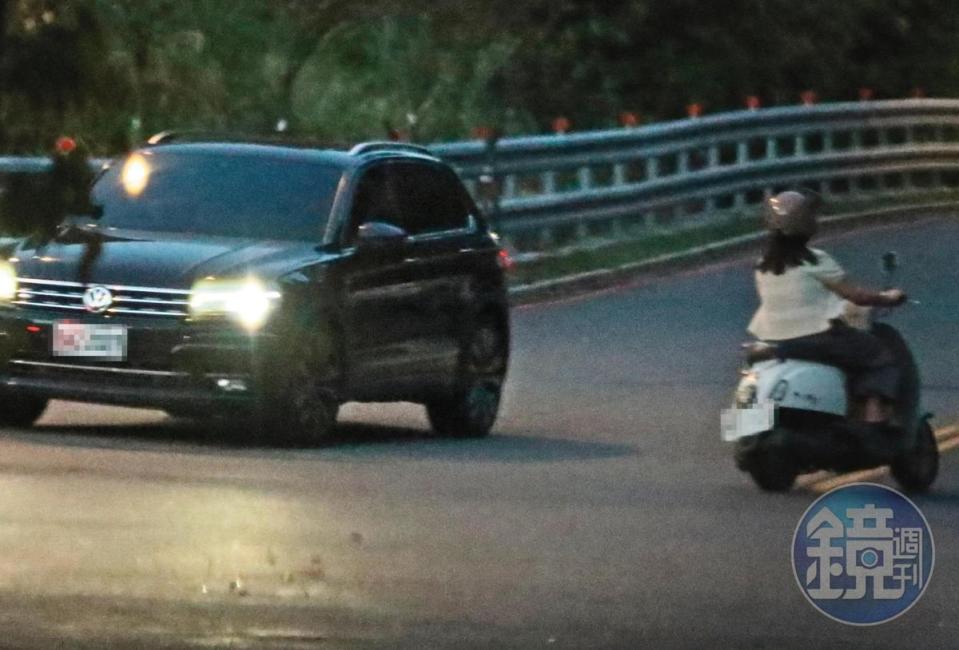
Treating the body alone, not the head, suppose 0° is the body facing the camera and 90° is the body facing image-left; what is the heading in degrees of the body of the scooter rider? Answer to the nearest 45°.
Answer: approximately 225°

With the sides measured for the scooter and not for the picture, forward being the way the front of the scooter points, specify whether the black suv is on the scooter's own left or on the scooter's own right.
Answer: on the scooter's own left

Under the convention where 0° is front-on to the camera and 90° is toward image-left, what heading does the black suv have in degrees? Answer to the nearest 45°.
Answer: approximately 45°

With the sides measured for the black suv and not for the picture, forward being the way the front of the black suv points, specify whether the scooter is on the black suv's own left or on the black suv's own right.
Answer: on the black suv's own left

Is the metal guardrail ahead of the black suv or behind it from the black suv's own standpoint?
behind

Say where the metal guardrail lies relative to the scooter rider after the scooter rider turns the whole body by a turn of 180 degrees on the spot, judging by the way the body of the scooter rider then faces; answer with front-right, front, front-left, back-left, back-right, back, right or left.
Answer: back-right

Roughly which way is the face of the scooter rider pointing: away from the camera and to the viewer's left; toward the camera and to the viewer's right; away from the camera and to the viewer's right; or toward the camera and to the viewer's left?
away from the camera and to the viewer's right
